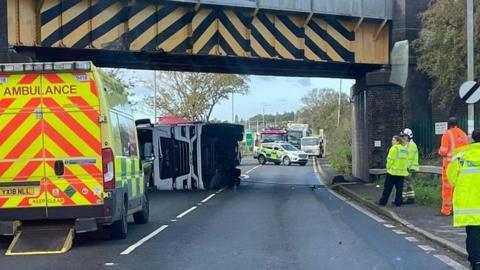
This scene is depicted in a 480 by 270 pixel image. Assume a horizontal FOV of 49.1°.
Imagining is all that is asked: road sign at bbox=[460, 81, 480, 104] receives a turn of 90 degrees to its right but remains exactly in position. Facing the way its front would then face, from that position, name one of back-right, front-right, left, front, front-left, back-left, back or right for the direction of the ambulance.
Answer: front-left

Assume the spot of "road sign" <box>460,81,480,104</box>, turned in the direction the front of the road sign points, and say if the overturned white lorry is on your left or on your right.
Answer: on your right

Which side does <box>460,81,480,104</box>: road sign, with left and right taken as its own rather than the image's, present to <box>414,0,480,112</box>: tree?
back

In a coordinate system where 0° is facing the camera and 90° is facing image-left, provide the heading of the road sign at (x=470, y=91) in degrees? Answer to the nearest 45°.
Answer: approximately 0°
